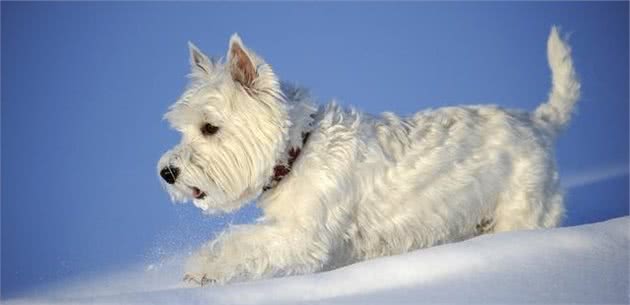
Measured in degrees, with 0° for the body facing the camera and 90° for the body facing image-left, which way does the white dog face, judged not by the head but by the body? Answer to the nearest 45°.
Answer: approximately 90°
